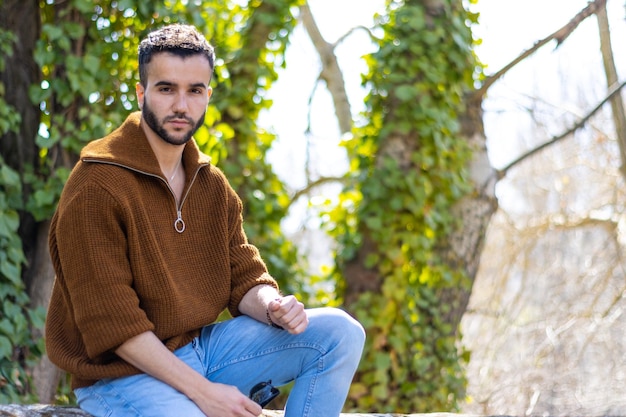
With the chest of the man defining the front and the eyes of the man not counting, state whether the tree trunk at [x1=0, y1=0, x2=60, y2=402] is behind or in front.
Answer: behind

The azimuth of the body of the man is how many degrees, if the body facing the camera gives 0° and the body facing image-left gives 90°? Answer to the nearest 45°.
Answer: approximately 315°
